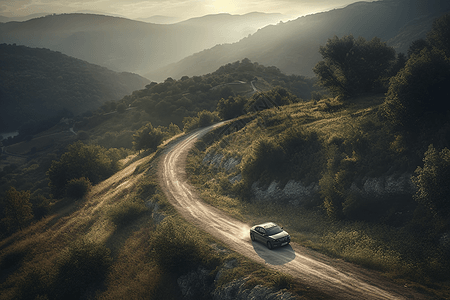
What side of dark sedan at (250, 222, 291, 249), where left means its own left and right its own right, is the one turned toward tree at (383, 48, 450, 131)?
left

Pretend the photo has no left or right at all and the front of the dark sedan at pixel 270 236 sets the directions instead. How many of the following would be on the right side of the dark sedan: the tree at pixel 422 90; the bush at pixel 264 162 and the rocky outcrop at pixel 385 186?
0

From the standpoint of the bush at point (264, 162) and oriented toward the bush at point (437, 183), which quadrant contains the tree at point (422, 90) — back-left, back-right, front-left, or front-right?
front-left

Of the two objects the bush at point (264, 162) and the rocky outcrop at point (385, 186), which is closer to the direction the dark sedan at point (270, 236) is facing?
the rocky outcrop

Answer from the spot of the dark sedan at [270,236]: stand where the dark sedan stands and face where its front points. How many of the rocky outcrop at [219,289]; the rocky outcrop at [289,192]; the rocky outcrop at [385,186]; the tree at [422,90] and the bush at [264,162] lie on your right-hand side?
1

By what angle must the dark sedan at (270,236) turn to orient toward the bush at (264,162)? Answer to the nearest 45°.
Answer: approximately 135° to its left

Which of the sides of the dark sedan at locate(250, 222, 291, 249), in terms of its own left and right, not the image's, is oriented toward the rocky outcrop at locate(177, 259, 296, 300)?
right

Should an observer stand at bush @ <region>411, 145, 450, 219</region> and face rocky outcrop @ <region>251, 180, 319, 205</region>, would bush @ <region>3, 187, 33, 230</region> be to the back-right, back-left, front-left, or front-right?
front-left

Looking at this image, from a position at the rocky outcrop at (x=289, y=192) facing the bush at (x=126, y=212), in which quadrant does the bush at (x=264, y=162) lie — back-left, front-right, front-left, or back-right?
front-right

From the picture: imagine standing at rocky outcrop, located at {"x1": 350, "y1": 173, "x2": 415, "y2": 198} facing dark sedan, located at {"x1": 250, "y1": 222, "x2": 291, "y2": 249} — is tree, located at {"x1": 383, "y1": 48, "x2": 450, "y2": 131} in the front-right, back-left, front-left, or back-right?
back-right

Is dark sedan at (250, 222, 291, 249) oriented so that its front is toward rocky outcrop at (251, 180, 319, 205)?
no

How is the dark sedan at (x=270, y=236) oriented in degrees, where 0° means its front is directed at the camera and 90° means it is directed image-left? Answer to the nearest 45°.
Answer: approximately 315°

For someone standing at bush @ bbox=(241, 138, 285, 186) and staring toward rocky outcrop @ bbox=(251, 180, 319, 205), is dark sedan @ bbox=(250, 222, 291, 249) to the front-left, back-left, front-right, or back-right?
front-right

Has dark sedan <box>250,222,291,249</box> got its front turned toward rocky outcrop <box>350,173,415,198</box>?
no

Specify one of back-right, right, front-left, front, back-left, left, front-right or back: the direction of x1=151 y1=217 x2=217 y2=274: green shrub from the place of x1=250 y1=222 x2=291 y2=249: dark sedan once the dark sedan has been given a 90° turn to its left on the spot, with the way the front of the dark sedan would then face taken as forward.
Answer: back-left

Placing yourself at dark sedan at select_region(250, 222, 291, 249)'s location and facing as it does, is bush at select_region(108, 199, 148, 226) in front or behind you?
behind

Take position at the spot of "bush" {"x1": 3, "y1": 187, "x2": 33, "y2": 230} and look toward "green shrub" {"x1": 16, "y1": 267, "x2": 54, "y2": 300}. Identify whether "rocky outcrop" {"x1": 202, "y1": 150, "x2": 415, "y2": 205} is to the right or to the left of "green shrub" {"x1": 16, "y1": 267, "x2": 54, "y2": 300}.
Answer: left
